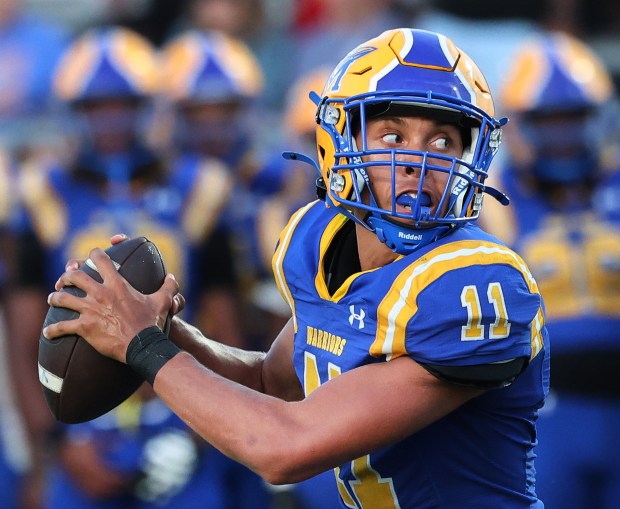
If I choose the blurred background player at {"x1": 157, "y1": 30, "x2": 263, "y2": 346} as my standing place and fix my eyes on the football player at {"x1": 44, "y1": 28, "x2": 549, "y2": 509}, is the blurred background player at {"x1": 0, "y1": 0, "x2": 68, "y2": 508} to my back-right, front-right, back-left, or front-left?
back-right

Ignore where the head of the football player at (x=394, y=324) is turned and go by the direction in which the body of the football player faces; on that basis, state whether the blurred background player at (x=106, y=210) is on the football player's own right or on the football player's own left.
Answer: on the football player's own right

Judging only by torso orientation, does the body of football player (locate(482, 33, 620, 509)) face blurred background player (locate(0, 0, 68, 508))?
no

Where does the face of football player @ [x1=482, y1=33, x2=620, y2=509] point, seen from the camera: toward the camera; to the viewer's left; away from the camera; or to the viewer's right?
toward the camera

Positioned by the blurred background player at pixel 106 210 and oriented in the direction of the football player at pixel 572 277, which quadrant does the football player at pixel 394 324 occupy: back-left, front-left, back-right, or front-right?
front-right

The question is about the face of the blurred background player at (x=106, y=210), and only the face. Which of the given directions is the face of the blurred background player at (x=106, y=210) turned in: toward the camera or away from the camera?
toward the camera

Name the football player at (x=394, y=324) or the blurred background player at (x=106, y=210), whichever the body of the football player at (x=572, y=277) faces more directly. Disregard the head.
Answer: the football player

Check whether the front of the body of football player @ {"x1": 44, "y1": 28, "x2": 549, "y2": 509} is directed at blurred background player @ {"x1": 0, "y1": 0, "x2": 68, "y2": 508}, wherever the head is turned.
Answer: no

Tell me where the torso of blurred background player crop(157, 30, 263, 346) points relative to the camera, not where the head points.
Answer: toward the camera

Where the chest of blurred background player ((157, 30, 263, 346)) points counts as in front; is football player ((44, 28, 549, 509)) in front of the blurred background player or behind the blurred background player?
in front

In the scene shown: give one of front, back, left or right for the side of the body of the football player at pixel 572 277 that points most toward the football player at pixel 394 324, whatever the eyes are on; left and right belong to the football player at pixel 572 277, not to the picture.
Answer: front
